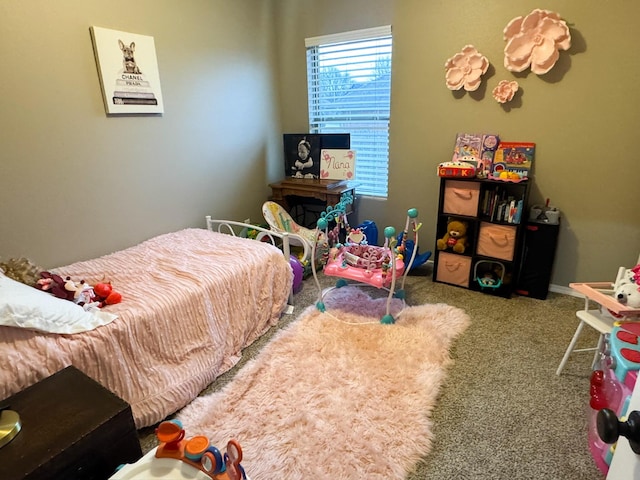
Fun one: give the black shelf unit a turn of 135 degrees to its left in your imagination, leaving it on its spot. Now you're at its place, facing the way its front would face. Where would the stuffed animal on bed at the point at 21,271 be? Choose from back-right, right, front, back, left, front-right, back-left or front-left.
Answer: back-right

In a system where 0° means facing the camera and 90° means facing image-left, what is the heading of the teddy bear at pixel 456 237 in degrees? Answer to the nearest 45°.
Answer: approximately 45°

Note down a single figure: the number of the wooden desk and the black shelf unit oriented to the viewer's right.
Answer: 0

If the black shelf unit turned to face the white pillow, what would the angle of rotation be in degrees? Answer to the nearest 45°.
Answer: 0° — it already faces it

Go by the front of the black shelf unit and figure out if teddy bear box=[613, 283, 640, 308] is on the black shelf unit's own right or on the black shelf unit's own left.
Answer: on the black shelf unit's own left

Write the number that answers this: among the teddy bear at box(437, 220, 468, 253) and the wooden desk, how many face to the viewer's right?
0

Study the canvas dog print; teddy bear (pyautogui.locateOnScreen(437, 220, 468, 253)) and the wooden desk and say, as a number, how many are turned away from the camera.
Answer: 0

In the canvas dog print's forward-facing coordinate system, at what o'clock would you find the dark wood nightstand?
The dark wood nightstand is roughly at 2 o'clock from the canvas dog print.

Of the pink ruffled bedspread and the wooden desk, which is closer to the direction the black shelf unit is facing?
the pink ruffled bedspread

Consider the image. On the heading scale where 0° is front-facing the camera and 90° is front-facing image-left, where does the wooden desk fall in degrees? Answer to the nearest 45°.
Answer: approximately 45°

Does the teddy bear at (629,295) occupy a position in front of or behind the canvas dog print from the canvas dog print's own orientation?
in front

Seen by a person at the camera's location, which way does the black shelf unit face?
facing the viewer and to the left of the viewer

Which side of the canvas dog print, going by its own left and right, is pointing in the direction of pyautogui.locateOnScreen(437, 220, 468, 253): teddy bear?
front

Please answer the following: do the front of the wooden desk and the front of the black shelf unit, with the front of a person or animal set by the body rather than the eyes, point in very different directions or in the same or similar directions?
same or similar directions

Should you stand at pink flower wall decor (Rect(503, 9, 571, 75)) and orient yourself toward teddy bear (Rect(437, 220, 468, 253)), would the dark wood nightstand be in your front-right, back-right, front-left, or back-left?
front-left

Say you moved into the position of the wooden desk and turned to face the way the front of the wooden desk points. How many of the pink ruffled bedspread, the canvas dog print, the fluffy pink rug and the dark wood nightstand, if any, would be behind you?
0

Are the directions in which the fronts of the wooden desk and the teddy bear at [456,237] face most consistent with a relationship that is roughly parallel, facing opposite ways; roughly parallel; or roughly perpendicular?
roughly parallel

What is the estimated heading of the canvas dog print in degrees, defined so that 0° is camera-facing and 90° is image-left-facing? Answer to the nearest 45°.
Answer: approximately 315°
